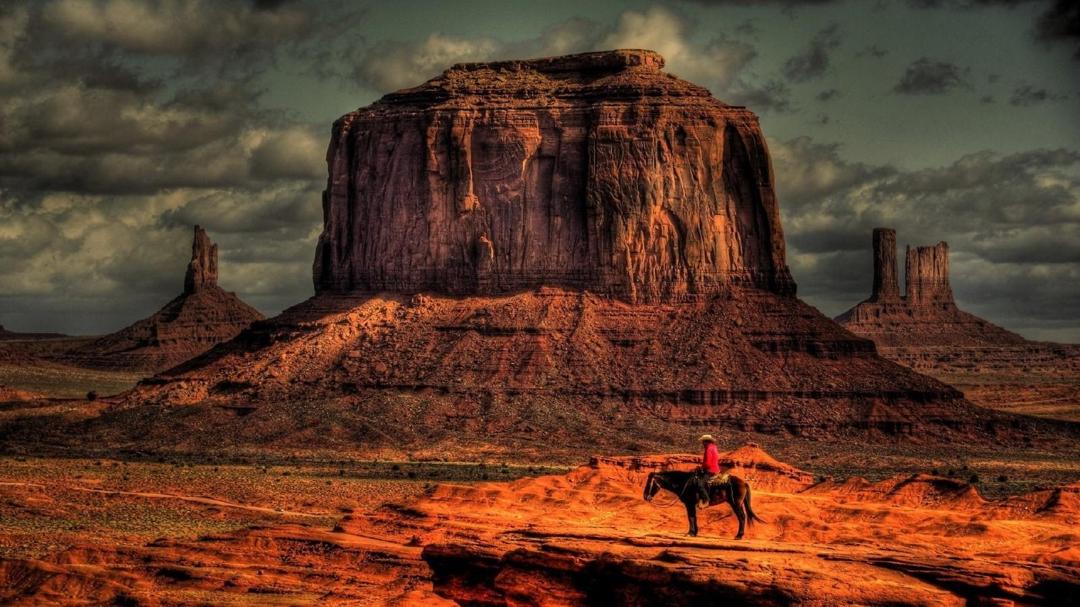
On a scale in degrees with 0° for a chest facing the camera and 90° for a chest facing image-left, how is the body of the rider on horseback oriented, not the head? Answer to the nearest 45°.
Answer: approximately 90°

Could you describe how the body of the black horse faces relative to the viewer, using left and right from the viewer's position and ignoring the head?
facing to the left of the viewer
